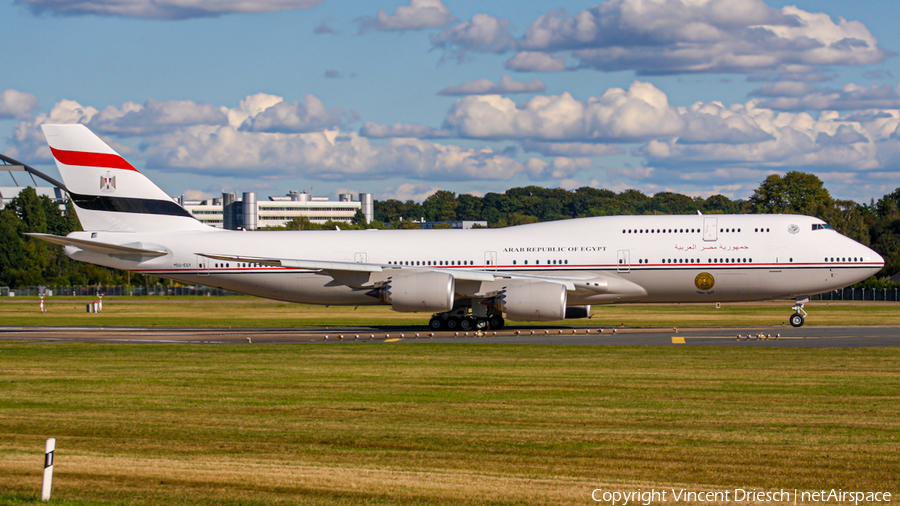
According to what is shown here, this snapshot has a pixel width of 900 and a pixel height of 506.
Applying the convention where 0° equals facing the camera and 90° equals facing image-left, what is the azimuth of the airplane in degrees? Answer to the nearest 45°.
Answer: approximately 270°

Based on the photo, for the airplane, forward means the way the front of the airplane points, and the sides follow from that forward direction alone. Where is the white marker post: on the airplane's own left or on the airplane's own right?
on the airplane's own right
